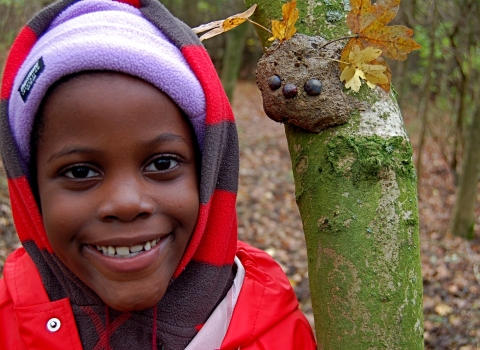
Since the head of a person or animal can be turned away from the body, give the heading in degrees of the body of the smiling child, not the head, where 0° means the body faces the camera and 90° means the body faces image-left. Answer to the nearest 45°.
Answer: approximately 0°

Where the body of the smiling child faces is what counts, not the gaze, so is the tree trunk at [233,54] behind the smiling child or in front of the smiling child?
behind

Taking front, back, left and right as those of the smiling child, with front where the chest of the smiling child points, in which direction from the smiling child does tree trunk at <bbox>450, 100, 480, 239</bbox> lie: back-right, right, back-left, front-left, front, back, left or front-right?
back-left
